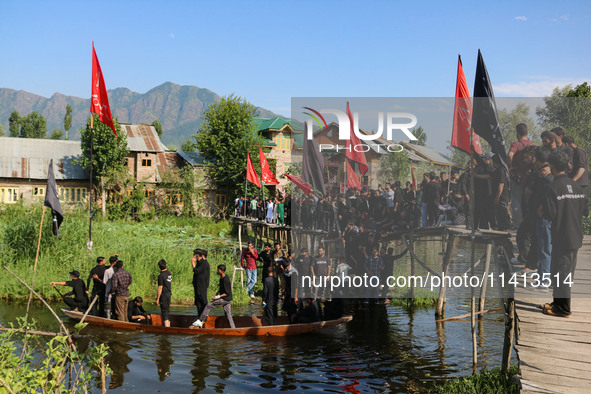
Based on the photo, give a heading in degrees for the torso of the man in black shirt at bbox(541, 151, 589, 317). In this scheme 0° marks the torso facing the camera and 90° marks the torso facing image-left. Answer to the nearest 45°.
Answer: approximately 135°

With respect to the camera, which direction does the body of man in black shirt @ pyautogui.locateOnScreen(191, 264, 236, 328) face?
to the viewer's left

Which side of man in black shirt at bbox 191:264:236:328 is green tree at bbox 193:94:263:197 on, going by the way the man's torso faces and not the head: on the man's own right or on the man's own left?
on the man's own right

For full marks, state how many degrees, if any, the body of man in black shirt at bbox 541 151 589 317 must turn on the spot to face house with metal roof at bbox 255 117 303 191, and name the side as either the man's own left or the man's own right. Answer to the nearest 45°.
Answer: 0° — they already face it

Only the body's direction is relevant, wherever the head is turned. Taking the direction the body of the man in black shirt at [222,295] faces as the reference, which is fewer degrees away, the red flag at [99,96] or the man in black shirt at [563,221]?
the red flag

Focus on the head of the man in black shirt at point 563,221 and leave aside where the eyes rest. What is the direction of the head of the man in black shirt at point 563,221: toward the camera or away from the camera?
away from the camera
